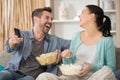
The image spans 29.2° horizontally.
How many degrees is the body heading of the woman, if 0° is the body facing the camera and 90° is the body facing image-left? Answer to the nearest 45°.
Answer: approximately 45°

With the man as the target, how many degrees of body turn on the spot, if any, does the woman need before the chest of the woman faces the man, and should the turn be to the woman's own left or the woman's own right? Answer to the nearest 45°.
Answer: approximately 45° to the woman's own right
